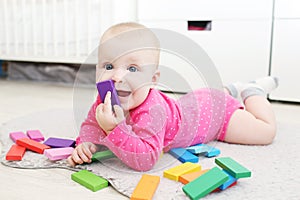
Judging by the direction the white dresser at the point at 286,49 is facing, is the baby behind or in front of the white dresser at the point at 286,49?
in front

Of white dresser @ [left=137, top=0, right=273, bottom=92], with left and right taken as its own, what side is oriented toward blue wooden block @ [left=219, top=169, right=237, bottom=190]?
front

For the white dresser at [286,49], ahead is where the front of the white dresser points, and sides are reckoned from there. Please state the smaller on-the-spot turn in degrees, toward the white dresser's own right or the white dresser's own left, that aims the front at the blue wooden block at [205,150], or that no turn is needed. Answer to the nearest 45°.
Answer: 0° — it already faces it

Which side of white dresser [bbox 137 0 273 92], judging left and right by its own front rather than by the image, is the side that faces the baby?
front

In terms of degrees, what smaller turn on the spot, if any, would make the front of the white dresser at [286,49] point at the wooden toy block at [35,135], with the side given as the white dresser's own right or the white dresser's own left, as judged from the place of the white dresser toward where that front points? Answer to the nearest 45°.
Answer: approximately 45° to the white dresser's own right

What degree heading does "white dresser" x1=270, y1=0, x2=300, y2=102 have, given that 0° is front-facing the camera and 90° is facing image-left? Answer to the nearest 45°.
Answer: approximately 0°

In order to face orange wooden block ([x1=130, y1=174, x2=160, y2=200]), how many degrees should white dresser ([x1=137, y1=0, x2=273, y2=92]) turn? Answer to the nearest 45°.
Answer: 0° — it already faces it

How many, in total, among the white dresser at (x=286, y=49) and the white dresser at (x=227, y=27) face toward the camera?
2

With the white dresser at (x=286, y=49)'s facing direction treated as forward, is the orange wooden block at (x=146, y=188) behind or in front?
in front
